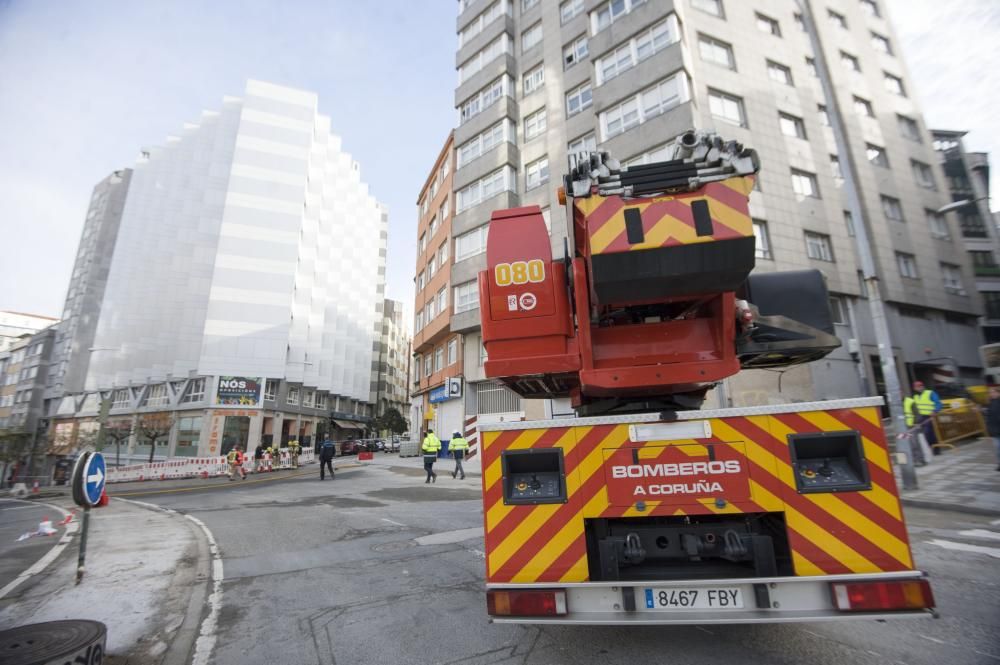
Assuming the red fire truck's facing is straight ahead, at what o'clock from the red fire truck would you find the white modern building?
The white modern building is roughly at 10 o'clock from the red fire truck.

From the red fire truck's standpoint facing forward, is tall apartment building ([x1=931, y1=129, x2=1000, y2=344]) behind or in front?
in front

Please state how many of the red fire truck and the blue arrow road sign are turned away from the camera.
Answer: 1

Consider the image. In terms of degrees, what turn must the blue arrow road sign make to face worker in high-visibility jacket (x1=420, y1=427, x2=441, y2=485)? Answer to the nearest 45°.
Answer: approximately 90° to its left

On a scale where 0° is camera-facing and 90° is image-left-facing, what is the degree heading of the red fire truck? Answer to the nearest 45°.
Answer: approximately 180°

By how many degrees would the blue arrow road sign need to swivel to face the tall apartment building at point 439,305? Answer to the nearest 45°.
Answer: approximately 90° to its left

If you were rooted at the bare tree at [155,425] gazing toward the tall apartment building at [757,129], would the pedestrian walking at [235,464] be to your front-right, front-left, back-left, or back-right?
front-right

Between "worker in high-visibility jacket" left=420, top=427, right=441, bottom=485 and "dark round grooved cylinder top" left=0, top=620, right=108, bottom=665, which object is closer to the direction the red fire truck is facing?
the worker in high-visibility jacket

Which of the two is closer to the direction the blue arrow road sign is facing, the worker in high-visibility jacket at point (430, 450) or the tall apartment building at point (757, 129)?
the tall apartment building

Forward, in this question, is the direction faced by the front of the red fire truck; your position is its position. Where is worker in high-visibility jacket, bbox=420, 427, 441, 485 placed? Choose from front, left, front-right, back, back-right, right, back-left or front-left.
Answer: front-left

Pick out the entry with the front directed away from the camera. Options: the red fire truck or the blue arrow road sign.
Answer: the red fire truck

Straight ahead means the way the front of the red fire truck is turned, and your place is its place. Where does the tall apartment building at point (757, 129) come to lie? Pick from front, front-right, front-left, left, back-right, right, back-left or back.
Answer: front

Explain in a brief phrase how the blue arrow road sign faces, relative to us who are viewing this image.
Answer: facing the viewer and to the right of the viewer

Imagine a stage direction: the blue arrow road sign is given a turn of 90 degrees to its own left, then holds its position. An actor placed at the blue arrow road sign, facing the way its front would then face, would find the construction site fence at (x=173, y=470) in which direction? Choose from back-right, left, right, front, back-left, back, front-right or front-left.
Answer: front-left

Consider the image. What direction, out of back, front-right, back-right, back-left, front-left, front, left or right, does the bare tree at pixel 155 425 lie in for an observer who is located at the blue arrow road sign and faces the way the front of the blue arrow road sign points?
back-left

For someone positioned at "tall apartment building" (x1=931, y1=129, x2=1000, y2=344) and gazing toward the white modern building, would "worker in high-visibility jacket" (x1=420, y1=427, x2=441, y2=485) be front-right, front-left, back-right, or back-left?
front-left
